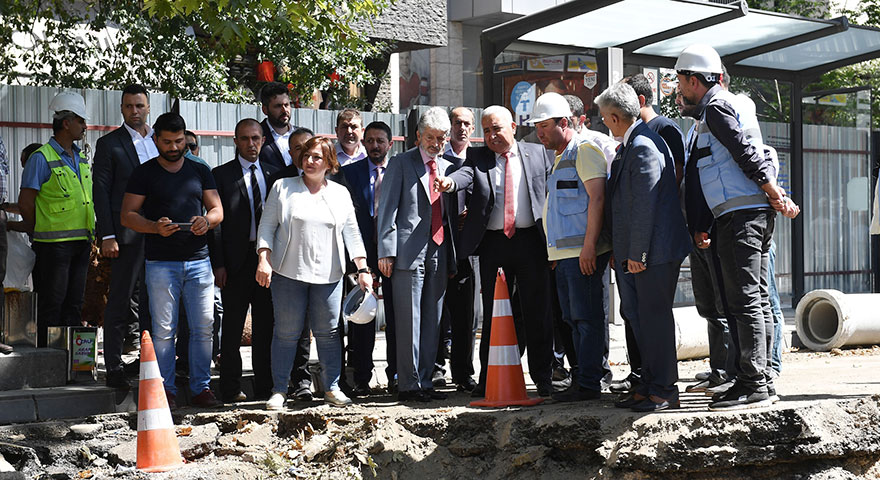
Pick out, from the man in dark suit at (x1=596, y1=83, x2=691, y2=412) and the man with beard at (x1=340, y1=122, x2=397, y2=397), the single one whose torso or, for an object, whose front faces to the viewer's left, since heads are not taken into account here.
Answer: the man in dark suit

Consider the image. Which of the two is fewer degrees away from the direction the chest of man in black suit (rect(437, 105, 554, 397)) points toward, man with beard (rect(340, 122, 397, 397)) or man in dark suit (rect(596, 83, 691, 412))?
the man in dark suit

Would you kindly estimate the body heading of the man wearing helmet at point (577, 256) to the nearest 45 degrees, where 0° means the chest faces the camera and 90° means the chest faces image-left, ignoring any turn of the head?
approximately 45°

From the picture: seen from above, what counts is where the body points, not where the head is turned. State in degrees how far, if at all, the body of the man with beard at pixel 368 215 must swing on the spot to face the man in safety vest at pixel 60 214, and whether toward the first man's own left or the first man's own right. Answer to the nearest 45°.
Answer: approximately 90° to the first man's own right

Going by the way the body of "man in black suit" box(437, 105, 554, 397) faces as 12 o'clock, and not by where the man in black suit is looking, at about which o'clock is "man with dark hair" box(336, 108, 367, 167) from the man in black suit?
The man with dark hair is roughly at 4 o'clock from the man in black suit.

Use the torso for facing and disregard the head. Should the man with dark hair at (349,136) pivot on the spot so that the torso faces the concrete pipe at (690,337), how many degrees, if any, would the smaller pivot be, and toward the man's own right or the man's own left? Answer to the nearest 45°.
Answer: approximately 90° to the man's own left

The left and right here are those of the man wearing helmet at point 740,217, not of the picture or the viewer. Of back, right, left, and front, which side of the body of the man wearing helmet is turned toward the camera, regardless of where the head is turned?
left

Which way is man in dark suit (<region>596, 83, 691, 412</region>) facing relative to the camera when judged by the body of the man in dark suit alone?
to the viewer's left

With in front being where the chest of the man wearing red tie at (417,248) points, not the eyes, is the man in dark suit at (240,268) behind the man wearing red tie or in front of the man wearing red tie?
behind
